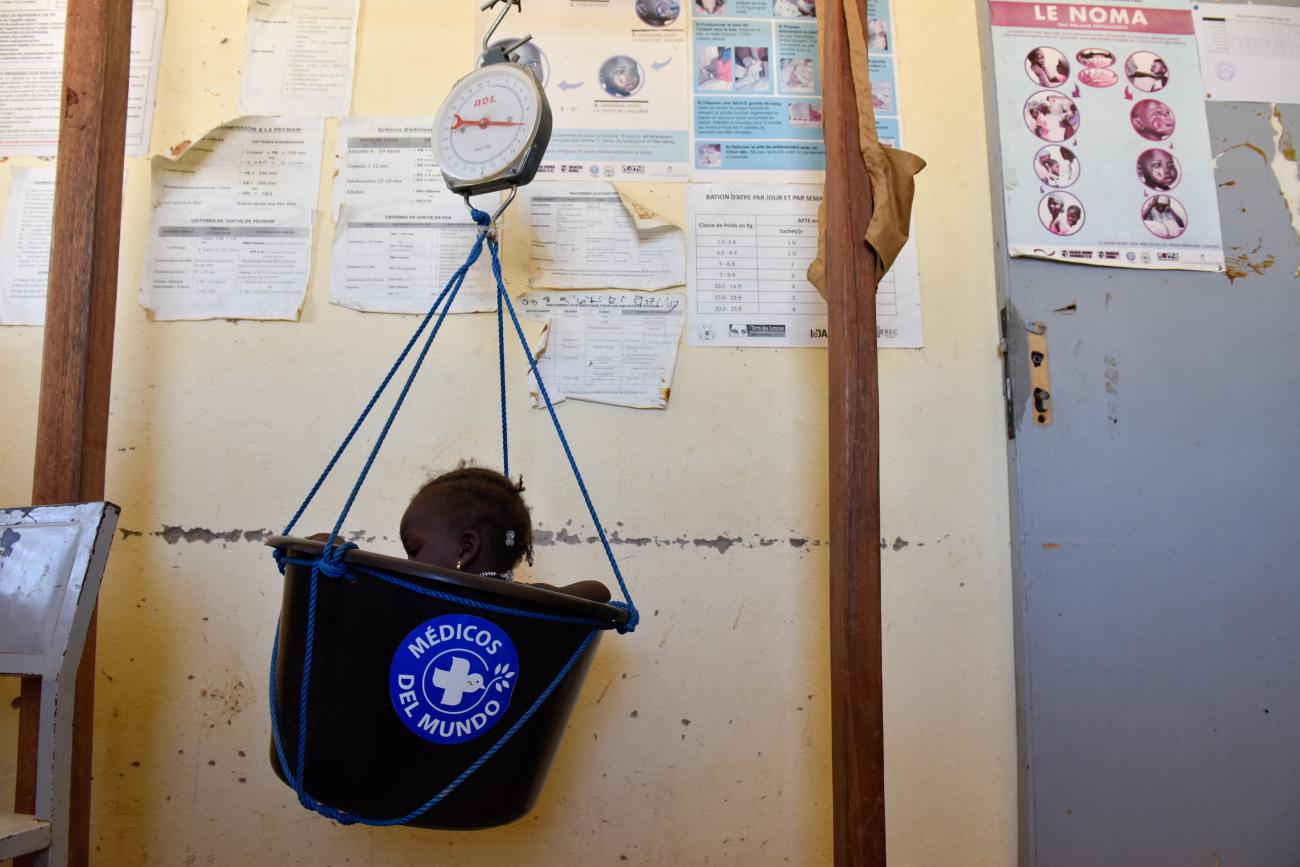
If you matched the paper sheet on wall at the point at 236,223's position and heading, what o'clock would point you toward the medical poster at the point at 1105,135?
The medical poster is roughly at 10 o'clock from the paper sheet on wall.

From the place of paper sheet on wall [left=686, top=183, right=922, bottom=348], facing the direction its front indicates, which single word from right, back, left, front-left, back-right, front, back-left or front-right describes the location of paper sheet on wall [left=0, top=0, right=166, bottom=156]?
right

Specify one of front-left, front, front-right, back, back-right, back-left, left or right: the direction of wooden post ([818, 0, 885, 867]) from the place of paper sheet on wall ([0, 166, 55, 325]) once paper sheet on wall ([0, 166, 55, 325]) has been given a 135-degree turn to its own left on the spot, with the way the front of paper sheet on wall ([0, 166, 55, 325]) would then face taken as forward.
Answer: right

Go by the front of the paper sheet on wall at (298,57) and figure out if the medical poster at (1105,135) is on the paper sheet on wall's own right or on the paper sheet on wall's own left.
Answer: on the paper sheet on wall's own left

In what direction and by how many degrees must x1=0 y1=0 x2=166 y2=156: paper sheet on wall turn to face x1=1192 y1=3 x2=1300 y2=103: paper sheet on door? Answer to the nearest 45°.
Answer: approximately 45° to its left

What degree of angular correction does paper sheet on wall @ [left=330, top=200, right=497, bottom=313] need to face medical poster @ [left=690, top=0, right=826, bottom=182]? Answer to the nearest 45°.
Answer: approximately 90° to its left

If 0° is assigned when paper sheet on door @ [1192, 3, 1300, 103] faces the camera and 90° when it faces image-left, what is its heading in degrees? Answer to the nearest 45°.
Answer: approximately 0°
